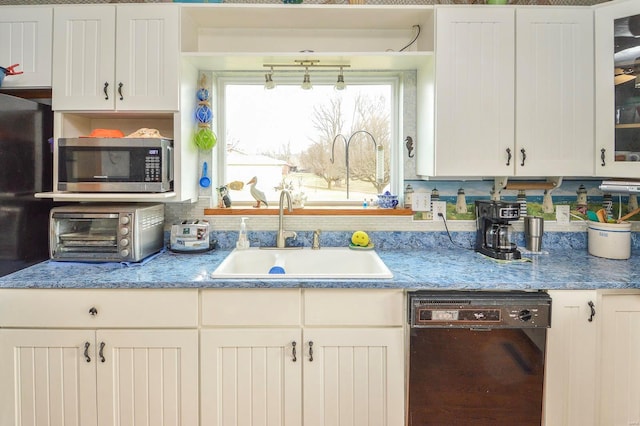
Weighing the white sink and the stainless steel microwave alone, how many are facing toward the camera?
2

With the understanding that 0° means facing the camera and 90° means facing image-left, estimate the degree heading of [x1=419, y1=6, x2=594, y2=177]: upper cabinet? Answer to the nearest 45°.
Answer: approximately 0°

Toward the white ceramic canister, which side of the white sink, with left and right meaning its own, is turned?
left

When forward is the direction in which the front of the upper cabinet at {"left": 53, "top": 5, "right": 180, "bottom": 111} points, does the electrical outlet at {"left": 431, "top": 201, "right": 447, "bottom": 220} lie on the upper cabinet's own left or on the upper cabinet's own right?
on the upper cabinet's own left

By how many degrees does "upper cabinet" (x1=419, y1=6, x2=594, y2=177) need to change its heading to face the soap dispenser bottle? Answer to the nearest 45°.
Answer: approximately 90° to its right

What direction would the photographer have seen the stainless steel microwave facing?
facing the viewer

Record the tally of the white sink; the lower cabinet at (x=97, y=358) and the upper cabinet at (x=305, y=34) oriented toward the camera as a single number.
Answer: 3

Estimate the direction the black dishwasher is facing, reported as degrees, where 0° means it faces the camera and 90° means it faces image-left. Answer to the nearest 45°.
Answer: approximately 0°

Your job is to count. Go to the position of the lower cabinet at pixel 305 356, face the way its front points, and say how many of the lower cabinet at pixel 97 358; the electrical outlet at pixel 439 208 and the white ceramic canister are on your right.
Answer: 1

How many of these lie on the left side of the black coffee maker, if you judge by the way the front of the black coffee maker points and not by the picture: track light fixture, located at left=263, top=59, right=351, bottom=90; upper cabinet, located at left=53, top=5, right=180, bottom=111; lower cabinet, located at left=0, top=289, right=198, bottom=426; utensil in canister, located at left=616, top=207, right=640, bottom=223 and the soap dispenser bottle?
1

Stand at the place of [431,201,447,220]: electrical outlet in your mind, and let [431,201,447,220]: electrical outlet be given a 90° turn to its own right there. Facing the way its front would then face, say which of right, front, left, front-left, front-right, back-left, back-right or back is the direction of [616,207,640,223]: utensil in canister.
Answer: back
